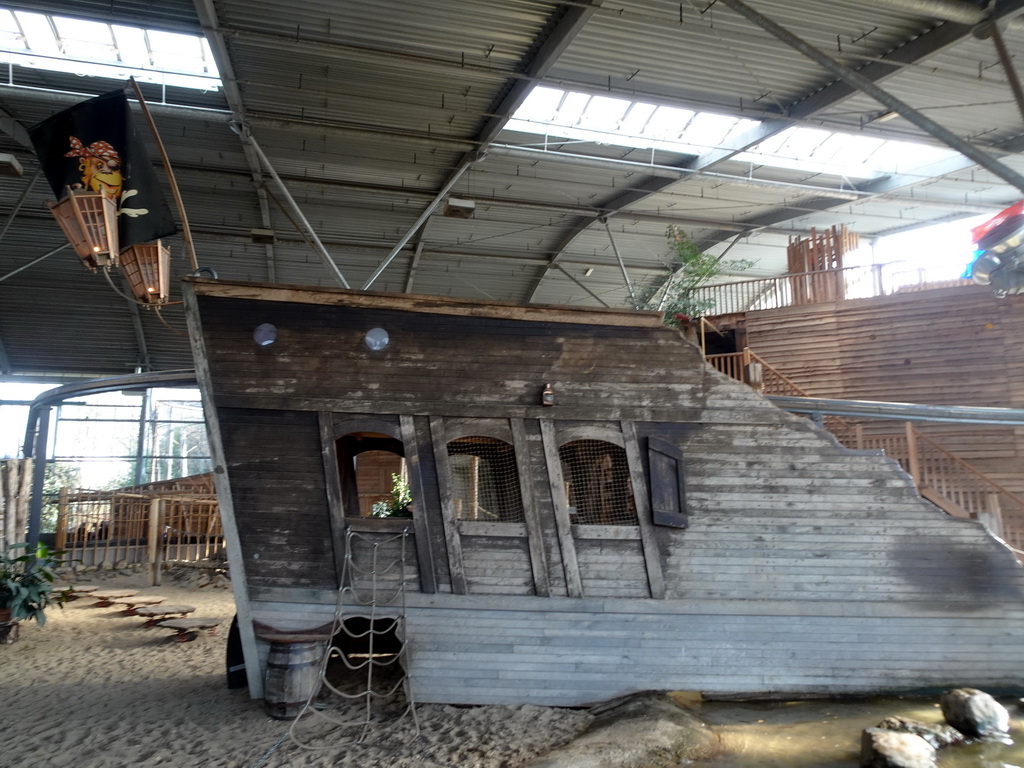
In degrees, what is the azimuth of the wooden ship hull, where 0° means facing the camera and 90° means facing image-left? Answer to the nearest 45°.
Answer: approximately 270°

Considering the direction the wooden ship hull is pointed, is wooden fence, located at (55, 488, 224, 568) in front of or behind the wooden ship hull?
behind

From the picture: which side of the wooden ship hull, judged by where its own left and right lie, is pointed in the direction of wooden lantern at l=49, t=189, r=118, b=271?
back

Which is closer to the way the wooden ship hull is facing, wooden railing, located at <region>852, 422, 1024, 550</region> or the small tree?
the wooden railing

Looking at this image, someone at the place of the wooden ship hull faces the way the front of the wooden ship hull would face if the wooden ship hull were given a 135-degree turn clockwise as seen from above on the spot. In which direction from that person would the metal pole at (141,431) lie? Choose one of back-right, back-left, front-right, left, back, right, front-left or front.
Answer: right

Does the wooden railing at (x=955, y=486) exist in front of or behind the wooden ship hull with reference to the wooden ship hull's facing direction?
in front

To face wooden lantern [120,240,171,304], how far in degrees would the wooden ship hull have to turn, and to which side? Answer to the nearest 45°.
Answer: approximately 180°

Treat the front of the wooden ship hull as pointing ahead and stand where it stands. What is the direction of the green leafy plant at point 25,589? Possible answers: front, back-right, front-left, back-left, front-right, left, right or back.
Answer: back

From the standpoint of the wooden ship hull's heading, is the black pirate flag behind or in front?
behind

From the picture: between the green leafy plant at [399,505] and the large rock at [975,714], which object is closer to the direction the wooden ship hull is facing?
the large rock

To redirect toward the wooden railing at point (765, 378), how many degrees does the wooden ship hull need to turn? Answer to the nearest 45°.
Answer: approximately 45° to its left

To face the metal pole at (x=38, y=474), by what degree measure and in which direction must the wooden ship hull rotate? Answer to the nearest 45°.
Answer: approximately 180°

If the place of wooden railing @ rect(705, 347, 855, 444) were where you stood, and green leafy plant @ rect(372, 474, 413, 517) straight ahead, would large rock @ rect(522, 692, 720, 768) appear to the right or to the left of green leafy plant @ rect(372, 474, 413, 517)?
left
